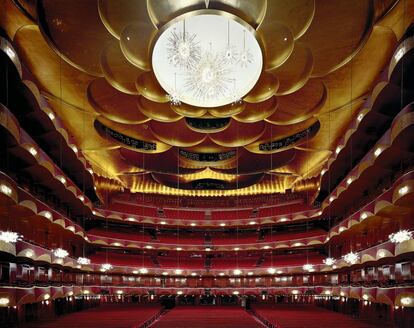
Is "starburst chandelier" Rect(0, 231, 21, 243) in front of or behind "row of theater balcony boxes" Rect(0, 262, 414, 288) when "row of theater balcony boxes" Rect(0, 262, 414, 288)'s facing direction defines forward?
in front

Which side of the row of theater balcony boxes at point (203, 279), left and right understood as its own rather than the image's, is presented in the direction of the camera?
front
